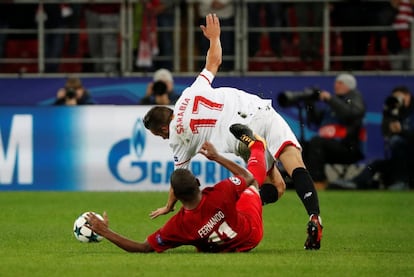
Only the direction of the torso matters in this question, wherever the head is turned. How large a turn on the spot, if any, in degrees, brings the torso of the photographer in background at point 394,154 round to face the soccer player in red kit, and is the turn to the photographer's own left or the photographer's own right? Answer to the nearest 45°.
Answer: approximately 45° to the photographer's own left

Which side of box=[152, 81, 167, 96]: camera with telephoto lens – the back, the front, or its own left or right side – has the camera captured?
front

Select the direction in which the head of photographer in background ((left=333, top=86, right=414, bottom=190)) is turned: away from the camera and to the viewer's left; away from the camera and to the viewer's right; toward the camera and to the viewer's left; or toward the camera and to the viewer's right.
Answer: toward the camera and to the viewer's left

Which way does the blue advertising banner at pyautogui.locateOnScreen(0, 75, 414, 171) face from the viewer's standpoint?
toward the camera

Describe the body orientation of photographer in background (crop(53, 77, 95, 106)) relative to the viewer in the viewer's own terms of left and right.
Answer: facing the viewer

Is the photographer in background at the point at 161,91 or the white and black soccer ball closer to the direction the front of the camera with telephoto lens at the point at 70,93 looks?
the white and black soccer ball

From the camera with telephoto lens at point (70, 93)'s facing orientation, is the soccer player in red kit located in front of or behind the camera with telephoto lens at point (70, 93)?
in front

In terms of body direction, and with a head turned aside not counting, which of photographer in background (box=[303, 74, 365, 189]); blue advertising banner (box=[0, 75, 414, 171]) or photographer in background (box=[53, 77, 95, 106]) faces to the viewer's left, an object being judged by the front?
photographer in background (box=[303, 74, 365, 189])

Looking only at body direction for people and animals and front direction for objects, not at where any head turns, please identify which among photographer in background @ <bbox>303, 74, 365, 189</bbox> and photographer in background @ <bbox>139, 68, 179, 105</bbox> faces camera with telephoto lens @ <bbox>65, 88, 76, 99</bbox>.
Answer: photographer in background @ <bbox>303, 74, 365, 189</bbox>

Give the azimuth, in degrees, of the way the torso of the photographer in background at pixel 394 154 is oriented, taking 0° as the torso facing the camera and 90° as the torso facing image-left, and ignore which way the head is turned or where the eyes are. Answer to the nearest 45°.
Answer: approximately 45°

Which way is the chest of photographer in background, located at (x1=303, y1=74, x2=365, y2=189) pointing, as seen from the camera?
to the viewer's left
